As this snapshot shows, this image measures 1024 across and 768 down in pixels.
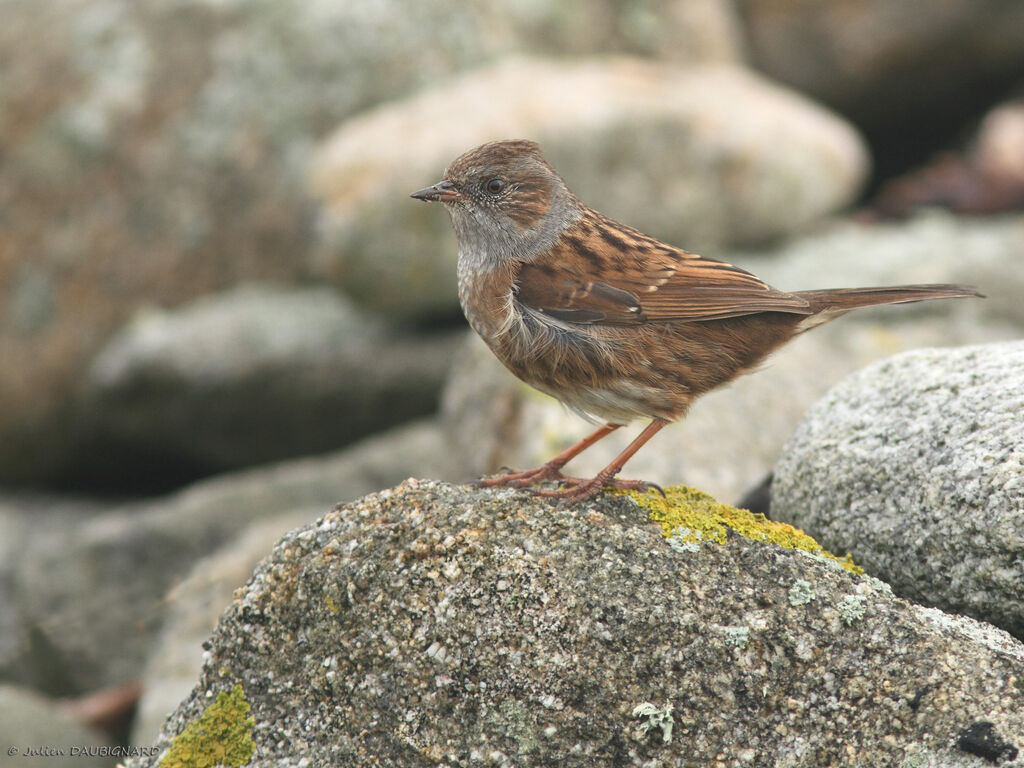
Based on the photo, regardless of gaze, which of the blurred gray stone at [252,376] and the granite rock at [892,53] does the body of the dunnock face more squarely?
the blurred gray stone

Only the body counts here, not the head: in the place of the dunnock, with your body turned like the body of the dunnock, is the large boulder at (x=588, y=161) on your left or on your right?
on your right

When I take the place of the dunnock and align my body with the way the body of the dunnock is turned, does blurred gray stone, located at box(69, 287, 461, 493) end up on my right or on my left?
on my right

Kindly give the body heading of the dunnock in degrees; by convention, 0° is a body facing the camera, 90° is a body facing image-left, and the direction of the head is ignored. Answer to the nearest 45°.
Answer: approximately 90°
